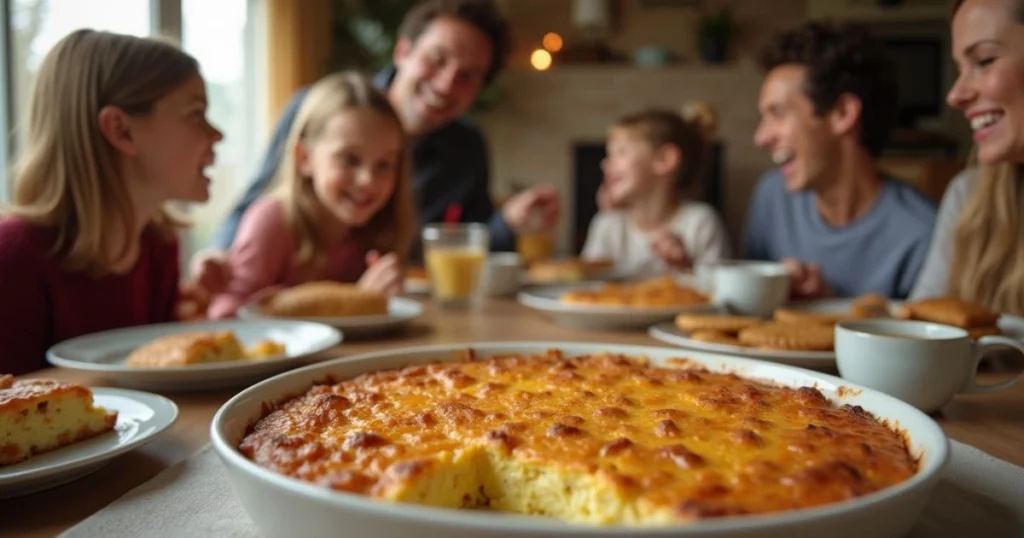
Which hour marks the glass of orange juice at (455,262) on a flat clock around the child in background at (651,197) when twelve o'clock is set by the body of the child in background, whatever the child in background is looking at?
The glass of orange juice is roughly at 1 o'clock from the child in background.

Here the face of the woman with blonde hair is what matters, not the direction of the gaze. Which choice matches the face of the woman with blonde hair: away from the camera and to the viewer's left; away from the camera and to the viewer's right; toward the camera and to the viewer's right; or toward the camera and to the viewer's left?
toward the camera and to the viewer's left

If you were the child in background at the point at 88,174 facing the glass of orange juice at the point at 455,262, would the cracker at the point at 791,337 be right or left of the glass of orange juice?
right

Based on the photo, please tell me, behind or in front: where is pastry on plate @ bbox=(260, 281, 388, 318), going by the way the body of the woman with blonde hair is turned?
in front

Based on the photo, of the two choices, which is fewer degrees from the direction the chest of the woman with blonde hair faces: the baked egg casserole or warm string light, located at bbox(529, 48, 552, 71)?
the baked egg casserole

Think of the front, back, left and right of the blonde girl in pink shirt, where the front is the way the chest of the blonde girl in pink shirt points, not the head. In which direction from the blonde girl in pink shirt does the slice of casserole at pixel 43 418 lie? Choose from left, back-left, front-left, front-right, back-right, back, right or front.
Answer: front-right

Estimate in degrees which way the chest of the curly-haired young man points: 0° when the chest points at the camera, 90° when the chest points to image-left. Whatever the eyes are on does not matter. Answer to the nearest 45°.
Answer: approximately 45°

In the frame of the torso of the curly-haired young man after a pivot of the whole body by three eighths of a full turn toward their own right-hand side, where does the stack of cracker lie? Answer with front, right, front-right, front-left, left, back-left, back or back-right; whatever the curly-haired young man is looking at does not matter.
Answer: back

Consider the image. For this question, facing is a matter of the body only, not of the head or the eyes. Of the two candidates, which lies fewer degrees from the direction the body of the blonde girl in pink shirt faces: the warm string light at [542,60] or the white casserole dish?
the white casserole dish

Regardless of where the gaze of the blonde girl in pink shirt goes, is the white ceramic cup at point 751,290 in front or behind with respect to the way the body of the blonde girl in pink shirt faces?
in front

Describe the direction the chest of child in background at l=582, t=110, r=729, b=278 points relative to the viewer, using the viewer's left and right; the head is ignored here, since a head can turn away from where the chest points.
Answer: facing the viewer and to the left of the viewer

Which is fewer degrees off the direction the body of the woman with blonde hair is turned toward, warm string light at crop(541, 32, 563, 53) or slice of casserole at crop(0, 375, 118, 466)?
the slice of casserole

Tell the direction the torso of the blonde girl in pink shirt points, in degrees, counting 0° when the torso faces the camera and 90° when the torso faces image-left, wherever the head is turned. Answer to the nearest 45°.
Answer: approximately 315°

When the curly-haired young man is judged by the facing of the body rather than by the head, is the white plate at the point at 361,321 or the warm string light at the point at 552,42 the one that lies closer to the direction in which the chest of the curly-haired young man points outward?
the white plate
